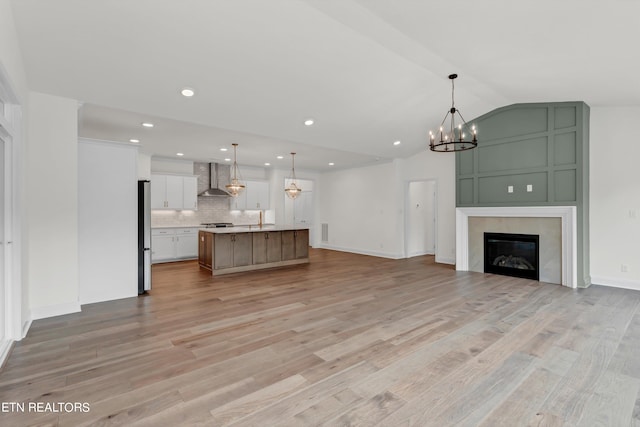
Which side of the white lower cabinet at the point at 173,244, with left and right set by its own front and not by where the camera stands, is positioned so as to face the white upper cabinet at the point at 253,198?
left

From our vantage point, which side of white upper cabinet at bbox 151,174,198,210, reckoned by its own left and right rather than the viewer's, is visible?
front

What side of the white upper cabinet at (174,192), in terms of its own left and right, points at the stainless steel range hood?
left

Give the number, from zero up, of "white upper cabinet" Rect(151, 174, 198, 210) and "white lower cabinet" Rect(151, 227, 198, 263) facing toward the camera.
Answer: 2

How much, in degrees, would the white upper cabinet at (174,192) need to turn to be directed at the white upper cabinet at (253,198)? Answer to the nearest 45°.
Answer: approximately 90° to its left

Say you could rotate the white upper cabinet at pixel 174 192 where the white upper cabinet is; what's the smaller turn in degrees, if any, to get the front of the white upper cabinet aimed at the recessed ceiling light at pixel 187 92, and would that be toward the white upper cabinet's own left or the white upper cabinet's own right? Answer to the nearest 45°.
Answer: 0° — it already faces it

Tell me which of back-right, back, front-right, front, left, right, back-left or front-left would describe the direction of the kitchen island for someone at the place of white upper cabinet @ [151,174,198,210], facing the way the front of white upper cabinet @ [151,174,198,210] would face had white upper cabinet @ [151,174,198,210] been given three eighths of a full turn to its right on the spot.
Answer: back

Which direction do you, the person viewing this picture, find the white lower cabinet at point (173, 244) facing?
facing the viewer

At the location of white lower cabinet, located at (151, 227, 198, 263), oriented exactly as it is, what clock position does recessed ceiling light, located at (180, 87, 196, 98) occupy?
The recessed ceiling light is roughly at 12 o'clock from the white lower cabinet.

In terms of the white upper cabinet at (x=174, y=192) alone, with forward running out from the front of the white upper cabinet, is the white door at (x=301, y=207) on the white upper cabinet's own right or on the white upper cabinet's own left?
on the white upper cabinet's own left

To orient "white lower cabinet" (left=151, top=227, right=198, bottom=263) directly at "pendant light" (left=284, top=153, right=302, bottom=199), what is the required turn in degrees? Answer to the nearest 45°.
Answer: approximately 90° to its left
